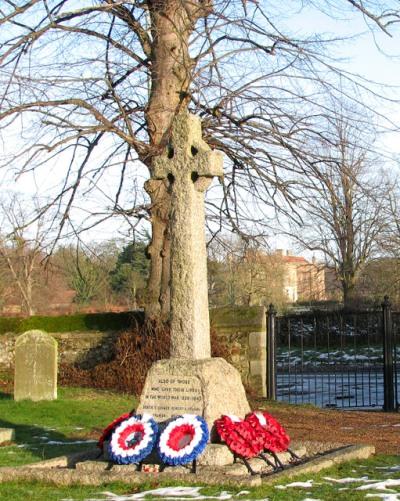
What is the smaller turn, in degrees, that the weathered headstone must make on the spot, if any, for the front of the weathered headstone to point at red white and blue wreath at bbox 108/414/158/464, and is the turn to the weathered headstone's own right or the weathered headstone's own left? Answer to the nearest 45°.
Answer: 0° — it already faces it

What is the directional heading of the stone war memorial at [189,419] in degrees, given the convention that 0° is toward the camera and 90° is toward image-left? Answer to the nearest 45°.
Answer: approximately 45°

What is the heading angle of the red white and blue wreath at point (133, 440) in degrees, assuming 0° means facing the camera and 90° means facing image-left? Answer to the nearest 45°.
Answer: approximately 45°

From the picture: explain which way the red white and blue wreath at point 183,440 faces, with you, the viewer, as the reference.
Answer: facing the viewer and to the left of the viewer

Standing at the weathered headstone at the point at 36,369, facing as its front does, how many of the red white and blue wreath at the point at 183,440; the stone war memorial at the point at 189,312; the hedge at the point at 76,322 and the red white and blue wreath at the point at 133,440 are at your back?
1

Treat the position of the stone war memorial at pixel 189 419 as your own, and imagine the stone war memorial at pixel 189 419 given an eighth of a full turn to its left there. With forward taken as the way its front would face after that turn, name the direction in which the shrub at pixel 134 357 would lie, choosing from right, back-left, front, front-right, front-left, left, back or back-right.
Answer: back

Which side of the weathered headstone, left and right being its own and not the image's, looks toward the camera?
front

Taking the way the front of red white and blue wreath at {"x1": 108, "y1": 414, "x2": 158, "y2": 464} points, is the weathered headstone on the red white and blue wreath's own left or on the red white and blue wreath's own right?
on the red white and blue wreath's own right

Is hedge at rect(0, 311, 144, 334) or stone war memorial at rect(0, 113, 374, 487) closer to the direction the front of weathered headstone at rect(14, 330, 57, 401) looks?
the stone war memorial

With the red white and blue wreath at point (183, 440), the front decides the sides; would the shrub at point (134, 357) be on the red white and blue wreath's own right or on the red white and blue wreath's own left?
on the red white and blue wreath's own right

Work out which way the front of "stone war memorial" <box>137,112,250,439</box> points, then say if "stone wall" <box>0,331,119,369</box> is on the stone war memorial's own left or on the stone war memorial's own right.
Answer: on the stone war memorial's own right

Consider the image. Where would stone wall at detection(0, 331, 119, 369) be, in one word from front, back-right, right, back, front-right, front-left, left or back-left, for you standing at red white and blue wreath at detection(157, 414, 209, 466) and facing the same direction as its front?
back-right

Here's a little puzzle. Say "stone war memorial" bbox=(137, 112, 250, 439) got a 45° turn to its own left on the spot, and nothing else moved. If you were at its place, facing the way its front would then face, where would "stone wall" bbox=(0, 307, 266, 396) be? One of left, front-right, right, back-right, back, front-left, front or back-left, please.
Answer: back
